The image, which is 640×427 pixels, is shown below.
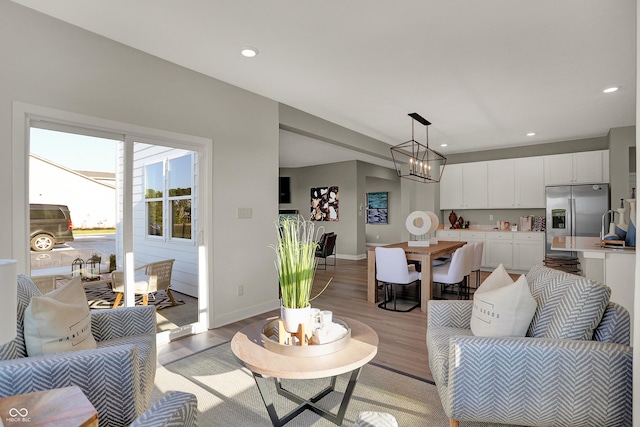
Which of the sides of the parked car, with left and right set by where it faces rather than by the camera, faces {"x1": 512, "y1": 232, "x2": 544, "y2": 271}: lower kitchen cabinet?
back

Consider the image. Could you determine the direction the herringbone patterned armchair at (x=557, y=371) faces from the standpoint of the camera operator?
facing to the left of the viewer

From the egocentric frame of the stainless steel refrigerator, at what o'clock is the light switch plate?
The light switch plate is roughly at 1 o'clock from the stainless steel refrigerator.

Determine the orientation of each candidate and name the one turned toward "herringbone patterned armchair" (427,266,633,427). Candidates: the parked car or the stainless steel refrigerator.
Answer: the stainless steel refrigerator

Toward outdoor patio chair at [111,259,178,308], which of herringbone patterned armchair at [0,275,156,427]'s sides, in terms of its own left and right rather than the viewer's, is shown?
left

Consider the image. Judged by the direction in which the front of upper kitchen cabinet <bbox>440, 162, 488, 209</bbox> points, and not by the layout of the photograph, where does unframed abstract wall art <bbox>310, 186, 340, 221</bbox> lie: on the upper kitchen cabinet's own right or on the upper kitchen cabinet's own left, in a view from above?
on the upper kitchen cabinet's own right

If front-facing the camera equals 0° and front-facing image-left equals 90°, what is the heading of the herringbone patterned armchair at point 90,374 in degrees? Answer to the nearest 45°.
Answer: approximately 270°

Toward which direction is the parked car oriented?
to the viewer's left

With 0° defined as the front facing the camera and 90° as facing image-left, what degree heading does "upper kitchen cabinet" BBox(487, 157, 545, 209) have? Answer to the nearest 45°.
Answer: approximately 0°
